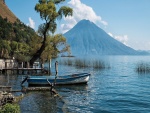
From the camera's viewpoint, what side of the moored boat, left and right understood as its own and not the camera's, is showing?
right
